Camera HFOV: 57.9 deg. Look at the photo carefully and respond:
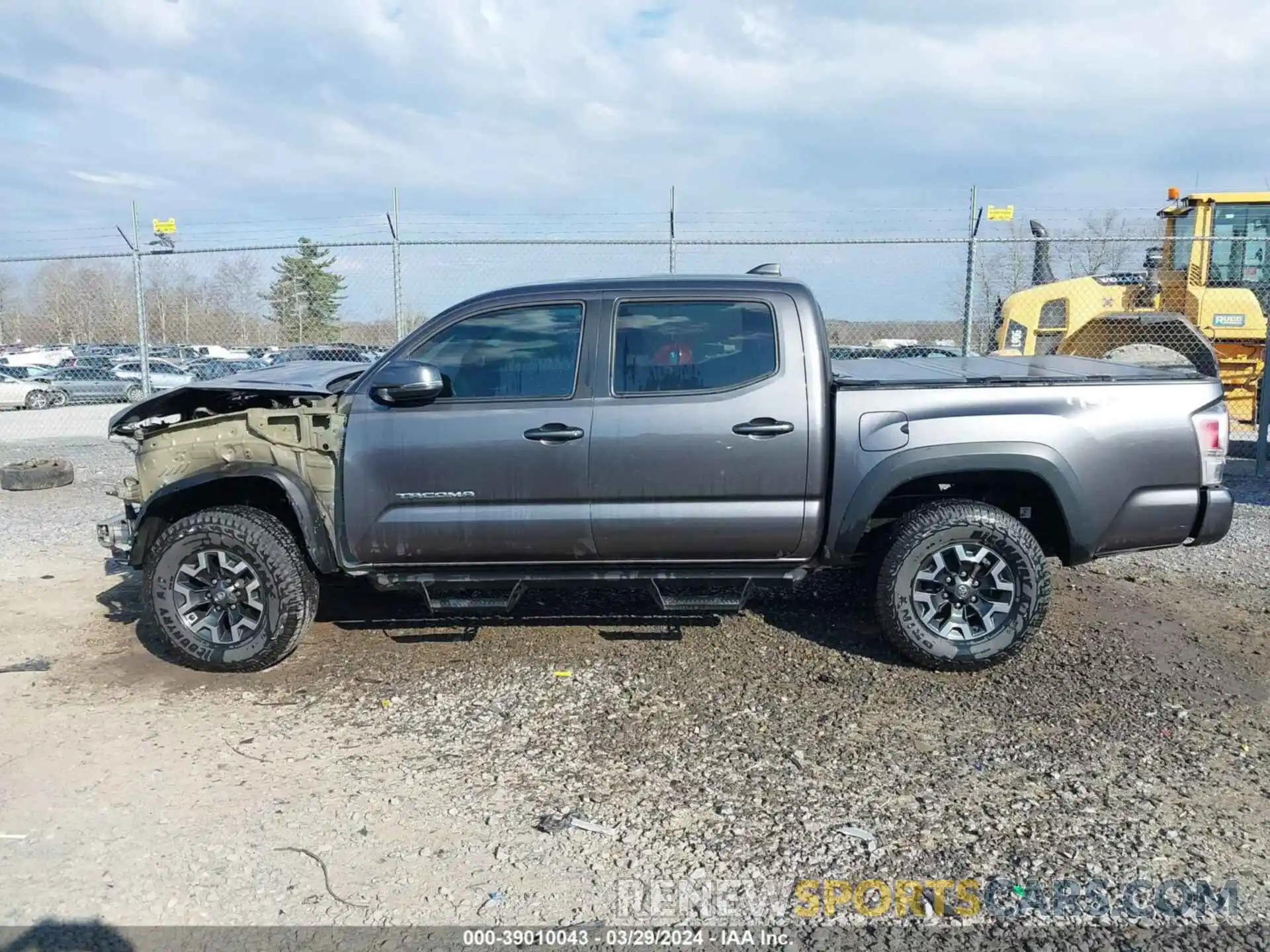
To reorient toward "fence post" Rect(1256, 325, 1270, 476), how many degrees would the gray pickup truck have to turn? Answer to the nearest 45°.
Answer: approximately 135° to its right

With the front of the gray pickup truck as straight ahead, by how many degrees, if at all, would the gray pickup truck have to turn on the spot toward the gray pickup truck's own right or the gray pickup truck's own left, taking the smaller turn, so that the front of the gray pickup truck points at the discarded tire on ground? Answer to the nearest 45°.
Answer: approximately 45° to the gray pickup truck's own right

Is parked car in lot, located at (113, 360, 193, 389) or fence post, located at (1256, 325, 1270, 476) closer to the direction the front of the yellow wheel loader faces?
the fence post

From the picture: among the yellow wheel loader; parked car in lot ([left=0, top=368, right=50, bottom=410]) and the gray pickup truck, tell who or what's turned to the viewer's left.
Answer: the gray pickup truck

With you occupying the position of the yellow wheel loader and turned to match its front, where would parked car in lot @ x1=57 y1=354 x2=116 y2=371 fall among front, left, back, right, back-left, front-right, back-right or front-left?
back

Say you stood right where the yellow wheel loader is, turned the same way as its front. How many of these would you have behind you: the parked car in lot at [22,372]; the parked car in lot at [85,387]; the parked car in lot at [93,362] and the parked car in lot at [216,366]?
4

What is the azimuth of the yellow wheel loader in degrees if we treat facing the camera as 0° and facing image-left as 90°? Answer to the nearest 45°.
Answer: approximately 270°

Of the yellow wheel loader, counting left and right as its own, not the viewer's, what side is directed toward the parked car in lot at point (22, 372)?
back

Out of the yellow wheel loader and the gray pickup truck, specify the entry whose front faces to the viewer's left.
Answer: the gray pickup truck

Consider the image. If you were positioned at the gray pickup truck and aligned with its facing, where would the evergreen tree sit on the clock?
The evergreen tree is roughly at 2 o'clock from the gray pickup truck.

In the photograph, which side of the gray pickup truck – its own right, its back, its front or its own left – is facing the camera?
left
